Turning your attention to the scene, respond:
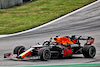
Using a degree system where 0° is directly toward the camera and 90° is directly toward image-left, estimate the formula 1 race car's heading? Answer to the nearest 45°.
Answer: approximately 45°

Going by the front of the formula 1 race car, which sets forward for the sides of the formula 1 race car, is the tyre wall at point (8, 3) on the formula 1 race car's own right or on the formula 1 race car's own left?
on the formula 1 race car's own right
